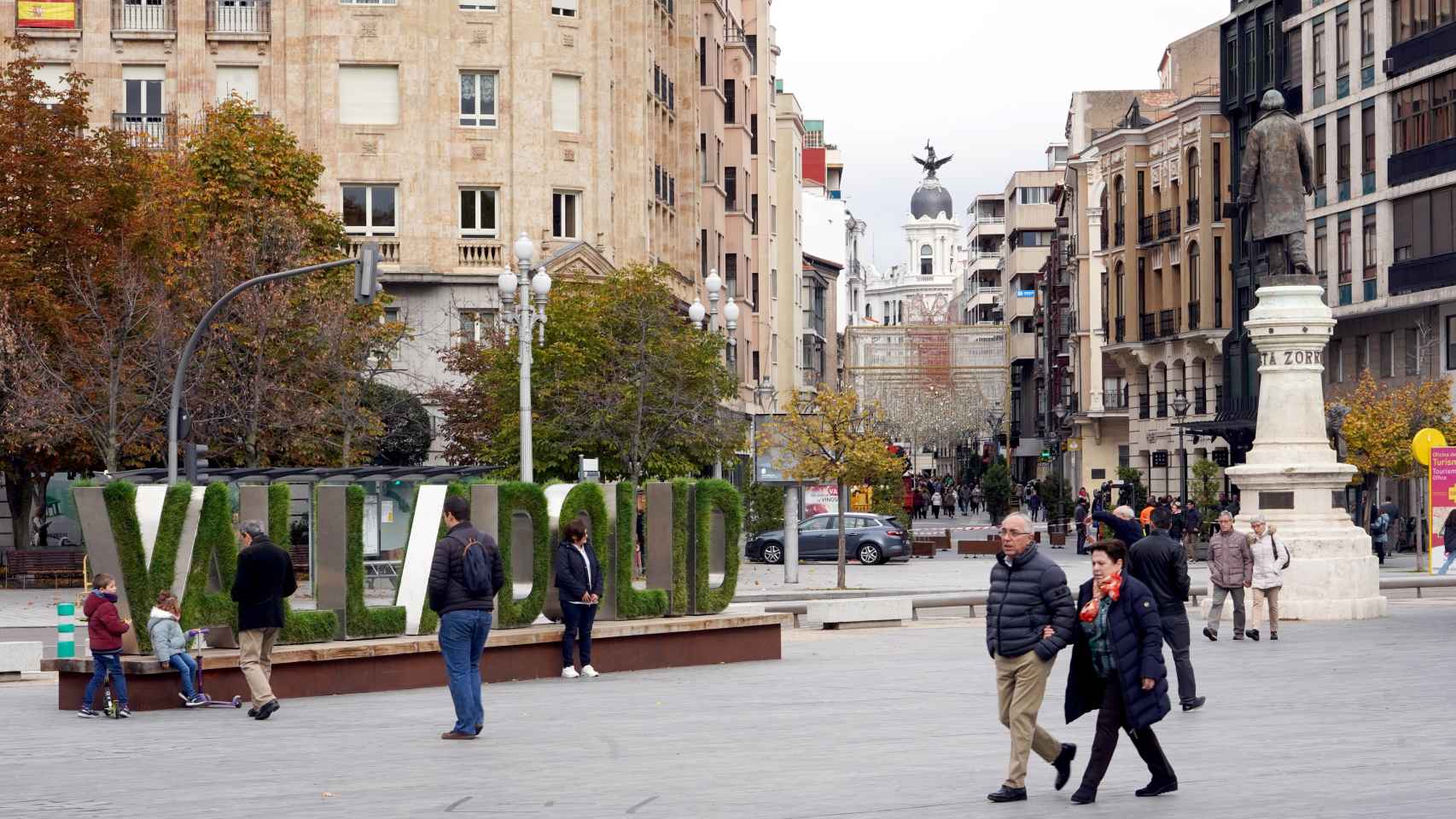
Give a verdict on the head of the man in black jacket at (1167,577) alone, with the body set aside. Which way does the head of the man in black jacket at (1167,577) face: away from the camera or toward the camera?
away from the camera

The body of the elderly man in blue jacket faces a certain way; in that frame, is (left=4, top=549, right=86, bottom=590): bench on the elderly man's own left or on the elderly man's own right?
on the elderly man's own right

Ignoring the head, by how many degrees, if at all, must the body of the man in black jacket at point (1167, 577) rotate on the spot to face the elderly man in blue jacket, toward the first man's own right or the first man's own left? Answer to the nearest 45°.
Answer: approximately 180°

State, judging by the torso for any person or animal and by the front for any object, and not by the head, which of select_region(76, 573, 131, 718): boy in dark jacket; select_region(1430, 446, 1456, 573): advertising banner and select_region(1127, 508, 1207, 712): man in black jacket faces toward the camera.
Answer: the advertising banner

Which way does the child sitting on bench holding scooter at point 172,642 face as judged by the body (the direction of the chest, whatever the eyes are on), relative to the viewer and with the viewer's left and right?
facing the viewer and to the right of the viewer

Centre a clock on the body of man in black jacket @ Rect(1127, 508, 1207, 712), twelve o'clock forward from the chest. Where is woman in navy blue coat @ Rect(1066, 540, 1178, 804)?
The woman in navy blue coat is roughly at 6 o'clock from the man in black jacket.

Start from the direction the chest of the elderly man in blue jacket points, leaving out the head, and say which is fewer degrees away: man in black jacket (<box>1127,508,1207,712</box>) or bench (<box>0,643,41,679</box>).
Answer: the bench

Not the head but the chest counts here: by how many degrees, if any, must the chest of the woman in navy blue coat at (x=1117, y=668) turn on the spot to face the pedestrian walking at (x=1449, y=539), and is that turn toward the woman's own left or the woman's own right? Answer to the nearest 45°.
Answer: approximately 135° to the woman's own right

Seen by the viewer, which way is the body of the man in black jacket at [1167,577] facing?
away from the camera

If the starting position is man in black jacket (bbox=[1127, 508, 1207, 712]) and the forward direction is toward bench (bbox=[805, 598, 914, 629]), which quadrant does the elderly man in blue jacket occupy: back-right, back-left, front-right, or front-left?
back-left

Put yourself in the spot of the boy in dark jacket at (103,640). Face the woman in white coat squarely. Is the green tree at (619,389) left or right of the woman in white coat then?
left
